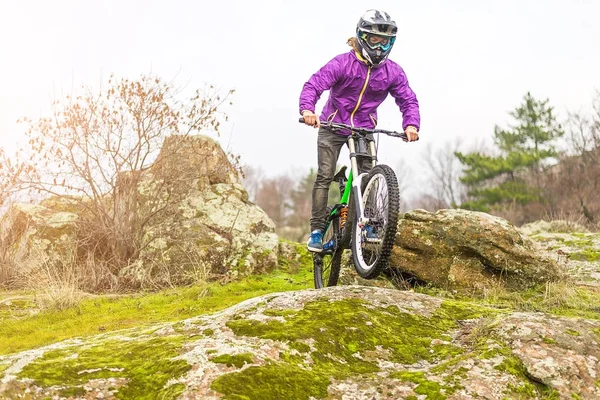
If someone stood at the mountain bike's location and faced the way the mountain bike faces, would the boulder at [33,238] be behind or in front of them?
behind

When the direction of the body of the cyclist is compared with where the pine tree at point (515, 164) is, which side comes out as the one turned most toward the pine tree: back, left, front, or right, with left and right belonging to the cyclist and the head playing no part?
back

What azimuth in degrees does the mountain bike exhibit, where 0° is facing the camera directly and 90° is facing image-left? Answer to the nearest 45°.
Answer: approximately 315°

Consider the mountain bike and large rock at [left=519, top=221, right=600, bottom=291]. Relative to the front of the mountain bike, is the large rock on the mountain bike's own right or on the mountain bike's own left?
on the mountain bike's own left

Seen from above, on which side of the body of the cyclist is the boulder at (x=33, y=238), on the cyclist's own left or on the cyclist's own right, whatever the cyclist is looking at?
on the cyclist's own right

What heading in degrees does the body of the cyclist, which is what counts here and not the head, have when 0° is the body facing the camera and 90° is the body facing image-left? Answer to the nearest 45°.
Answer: approximately 0°
